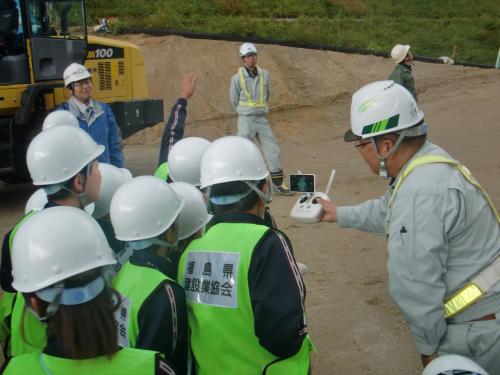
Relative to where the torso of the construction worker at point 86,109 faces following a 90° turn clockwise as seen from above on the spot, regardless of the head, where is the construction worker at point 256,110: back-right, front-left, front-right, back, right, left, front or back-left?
back

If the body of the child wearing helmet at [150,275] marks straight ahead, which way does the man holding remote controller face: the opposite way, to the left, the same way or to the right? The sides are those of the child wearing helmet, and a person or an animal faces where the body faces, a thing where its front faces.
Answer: to the left

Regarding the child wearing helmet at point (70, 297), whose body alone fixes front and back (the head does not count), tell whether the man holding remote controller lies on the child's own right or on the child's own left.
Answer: on the child's own right

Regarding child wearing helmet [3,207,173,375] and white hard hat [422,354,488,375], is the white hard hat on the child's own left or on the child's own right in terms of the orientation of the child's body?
on the child's own right

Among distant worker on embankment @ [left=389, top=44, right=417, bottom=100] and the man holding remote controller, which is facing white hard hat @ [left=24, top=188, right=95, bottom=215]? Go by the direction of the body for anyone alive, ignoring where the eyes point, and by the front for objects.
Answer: the man holding remote controller

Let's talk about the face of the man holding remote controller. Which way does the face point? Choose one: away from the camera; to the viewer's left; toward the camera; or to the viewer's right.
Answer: to the viewer's left

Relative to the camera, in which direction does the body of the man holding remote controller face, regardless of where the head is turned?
to the viewer's left

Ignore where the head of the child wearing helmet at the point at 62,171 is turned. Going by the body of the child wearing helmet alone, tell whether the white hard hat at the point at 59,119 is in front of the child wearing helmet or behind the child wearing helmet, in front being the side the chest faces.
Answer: in front

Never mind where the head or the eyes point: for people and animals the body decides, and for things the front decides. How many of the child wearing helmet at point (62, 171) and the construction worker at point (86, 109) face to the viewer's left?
0

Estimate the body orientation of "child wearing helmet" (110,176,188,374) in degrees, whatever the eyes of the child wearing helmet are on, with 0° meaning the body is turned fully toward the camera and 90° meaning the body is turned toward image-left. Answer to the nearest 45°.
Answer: approximately 225°
